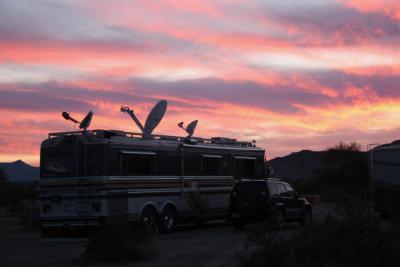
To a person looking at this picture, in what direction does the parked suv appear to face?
facing away from the viewer and to the right of the viewer

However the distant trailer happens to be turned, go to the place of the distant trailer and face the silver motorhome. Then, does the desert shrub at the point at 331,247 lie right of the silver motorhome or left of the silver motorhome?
left

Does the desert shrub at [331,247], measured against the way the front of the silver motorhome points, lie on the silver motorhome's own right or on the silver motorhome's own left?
on the silver motorhome's own right

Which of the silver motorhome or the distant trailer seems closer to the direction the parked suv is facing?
the distant trailer

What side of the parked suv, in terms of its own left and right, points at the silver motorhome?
back

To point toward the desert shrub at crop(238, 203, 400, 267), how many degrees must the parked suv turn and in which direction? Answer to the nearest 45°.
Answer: approximately 135° to its right

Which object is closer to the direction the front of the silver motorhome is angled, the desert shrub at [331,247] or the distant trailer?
the distant trailer
